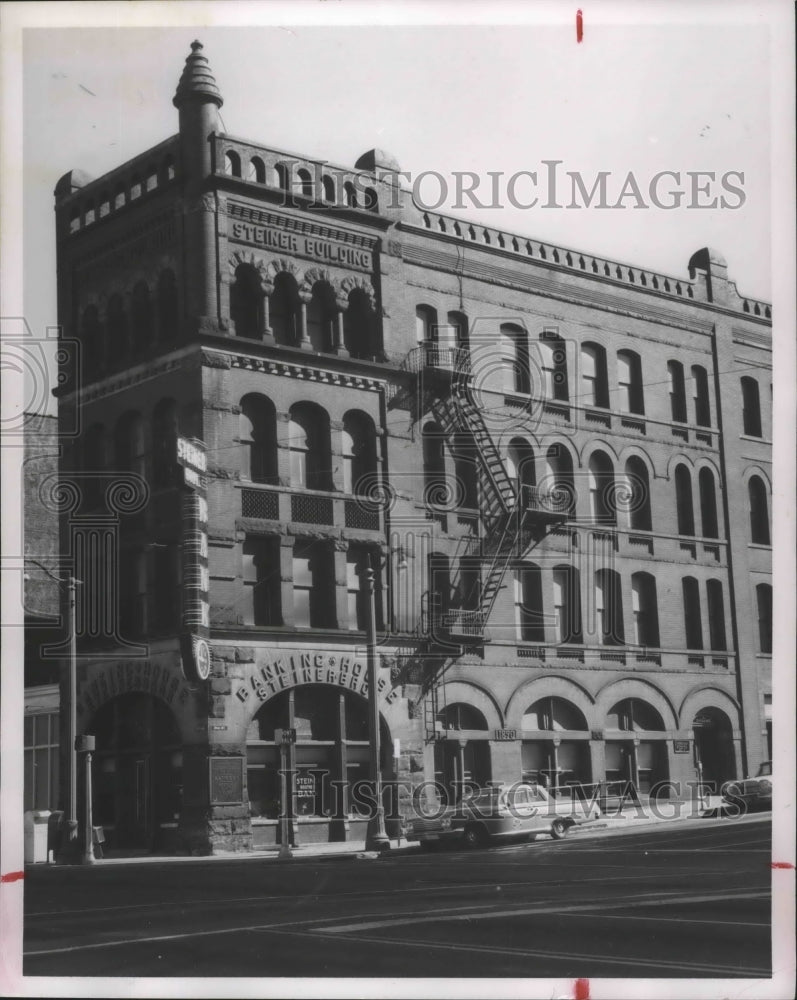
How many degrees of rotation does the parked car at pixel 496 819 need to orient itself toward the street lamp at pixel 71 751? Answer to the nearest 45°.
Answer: approximately 45° to its right

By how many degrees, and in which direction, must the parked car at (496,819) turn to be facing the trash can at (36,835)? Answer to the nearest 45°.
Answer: approximately 45° to its right

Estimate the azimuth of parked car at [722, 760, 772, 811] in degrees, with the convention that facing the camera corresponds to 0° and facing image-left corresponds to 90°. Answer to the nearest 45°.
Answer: approximately 45°

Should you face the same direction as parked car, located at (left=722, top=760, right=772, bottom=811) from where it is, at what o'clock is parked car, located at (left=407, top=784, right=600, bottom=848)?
parked car, located at (left=407, top=784, right=600, bottom=848) is roughly at 1 o'clock from parked car, located at (left=722, top=760, right=772, bottom=811).

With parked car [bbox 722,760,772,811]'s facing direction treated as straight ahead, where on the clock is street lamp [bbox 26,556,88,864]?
The street lamp is roughly at 1 o'clock from the parked car.

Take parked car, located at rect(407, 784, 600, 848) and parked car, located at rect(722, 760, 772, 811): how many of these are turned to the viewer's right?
0

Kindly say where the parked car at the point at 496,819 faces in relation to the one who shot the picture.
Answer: facing the viewer and to the left of the viewer

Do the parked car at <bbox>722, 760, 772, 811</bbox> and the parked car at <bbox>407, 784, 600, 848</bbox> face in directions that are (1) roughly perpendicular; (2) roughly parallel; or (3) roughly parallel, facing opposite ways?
roughly parallel

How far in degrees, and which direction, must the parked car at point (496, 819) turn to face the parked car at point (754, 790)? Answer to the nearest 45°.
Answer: approximately 135° to its left

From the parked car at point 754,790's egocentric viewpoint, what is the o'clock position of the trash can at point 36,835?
The trash can is roughly at 1 o'clock from the parked car.
